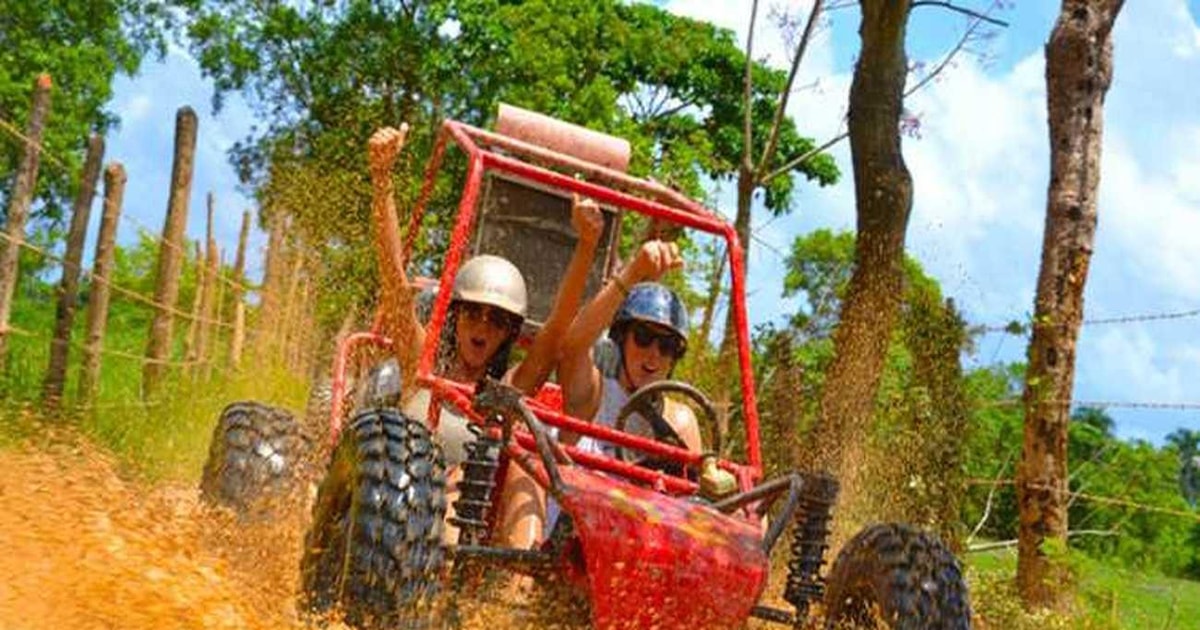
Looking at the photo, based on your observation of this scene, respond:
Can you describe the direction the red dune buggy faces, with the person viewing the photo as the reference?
facing the viewer and to the right of the viewer

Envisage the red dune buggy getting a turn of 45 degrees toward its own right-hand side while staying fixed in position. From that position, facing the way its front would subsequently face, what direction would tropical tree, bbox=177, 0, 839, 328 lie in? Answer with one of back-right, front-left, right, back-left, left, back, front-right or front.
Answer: back

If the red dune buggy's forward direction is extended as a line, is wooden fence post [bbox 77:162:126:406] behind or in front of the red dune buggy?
behind

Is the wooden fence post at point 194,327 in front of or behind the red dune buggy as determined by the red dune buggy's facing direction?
behind

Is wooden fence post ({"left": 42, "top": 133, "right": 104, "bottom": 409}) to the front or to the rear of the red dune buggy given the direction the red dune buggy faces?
to the rear
